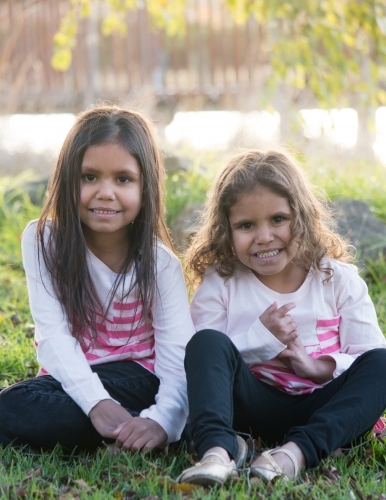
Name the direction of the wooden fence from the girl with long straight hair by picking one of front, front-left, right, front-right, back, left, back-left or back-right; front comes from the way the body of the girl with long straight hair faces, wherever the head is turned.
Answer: back

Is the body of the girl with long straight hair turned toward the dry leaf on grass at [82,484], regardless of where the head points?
yes

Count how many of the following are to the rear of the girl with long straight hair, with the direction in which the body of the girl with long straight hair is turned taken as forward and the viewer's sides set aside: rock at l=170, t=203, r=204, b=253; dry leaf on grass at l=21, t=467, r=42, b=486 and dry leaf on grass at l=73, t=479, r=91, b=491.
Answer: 1

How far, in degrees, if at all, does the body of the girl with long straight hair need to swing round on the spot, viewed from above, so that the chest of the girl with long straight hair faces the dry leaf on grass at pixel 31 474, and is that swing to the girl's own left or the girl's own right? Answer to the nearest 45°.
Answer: approximately 45° to the girl's own right

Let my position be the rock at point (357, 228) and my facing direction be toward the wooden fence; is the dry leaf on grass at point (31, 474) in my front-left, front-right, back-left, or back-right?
back-left

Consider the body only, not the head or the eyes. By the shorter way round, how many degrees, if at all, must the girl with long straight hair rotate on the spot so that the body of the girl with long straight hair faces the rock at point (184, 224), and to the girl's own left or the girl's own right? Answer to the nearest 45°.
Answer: approximately 180°

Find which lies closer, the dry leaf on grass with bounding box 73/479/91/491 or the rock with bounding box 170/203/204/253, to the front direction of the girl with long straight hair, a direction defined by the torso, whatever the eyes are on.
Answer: the dry leaf on grass

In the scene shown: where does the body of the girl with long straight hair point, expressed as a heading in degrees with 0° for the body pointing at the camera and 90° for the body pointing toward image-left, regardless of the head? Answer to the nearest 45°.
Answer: approximately 0°

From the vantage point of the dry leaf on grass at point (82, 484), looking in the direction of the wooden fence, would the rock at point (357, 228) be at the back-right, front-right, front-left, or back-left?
front-right

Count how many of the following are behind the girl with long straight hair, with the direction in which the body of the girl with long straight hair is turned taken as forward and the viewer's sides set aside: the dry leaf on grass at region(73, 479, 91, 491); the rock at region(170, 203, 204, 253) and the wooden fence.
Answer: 2

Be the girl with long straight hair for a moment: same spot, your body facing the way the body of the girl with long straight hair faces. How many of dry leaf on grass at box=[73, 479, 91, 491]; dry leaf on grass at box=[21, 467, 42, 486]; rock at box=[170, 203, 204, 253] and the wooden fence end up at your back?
2

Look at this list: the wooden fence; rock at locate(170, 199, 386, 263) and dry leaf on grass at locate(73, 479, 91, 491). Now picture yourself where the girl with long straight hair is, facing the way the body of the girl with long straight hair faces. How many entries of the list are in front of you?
1
